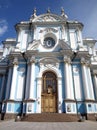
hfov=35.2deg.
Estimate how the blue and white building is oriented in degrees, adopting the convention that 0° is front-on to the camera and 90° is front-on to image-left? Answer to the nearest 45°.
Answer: approximately 0°
